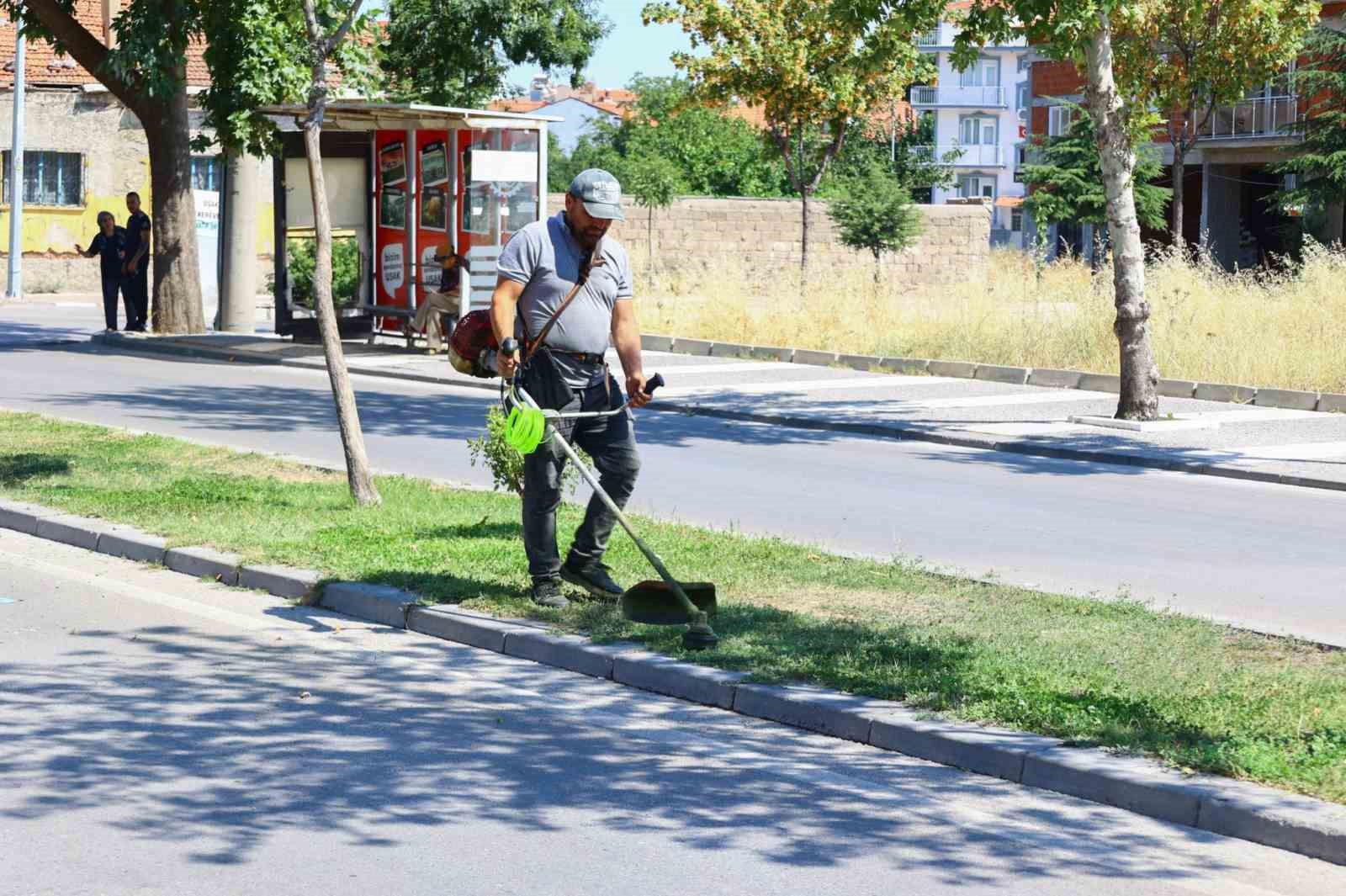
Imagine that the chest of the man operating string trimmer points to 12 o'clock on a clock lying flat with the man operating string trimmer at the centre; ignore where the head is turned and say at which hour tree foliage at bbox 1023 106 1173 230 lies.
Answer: The tree foliage is roughly at 8 o'clock from the man operating string trimmer.

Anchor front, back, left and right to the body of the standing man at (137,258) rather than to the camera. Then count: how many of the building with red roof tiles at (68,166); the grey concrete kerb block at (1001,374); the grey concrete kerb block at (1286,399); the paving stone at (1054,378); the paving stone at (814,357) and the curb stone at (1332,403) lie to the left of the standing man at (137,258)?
5

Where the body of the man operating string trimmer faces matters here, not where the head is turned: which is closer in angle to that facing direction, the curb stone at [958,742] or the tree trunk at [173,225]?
the curb stone

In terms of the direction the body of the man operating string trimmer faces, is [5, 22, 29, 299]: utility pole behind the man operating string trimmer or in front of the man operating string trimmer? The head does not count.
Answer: behind

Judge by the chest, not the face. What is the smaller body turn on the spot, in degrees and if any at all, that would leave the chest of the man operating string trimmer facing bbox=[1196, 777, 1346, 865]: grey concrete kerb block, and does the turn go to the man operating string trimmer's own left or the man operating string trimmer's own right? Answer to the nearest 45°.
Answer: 0° — they already face it

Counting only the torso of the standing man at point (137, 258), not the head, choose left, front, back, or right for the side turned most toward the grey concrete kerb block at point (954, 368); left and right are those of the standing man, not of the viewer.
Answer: left

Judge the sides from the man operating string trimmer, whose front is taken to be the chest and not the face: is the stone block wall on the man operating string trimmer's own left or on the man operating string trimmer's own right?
on the man operating string trimmer's own left

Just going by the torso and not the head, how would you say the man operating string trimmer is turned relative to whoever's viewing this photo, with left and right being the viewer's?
facing the viewer and to the right of the viewer

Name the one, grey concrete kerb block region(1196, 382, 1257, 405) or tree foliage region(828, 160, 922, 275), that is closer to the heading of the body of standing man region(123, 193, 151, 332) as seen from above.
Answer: the grey concrete kerb block

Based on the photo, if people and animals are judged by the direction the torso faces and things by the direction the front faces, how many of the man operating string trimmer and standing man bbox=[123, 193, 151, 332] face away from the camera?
0
